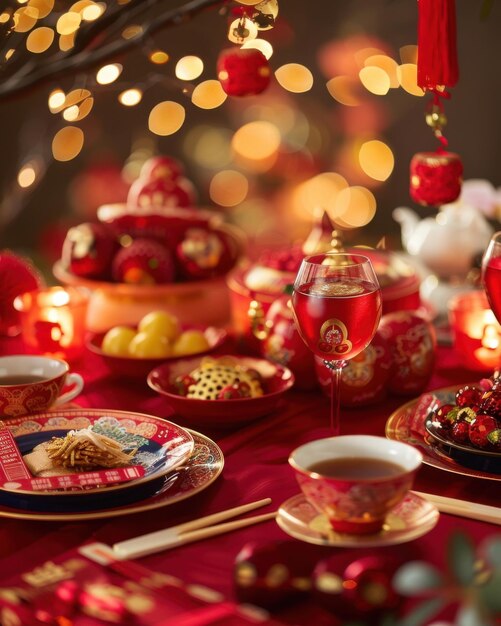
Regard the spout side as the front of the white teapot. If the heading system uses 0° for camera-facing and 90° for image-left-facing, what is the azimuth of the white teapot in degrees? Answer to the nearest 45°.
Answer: approximately 90°

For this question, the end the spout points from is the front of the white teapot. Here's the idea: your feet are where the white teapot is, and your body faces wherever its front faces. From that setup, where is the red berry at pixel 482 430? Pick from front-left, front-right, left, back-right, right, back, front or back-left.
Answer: left

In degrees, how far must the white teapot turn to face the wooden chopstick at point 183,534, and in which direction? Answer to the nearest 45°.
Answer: approximately 90° to its left

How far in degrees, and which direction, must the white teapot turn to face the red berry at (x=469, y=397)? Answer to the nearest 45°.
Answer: approximately 90° to its left

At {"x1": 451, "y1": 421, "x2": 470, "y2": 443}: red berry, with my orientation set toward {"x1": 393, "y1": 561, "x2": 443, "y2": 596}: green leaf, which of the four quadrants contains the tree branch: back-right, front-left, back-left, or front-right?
back-right

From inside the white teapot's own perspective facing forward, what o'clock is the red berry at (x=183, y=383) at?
The red berry is roughly at 10 o'clock from the white teapot.

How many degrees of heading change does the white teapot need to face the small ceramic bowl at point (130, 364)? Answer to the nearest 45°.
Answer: approximately 45° to its left

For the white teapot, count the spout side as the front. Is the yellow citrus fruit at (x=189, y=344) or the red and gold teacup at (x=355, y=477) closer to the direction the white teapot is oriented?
the yellow citrus fruit

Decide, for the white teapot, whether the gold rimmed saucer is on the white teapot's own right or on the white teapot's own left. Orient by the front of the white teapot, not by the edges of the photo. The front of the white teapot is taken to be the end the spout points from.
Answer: on the white teapot's own left

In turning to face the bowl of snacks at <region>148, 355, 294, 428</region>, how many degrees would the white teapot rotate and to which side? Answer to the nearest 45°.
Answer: approximately 45° to its left
